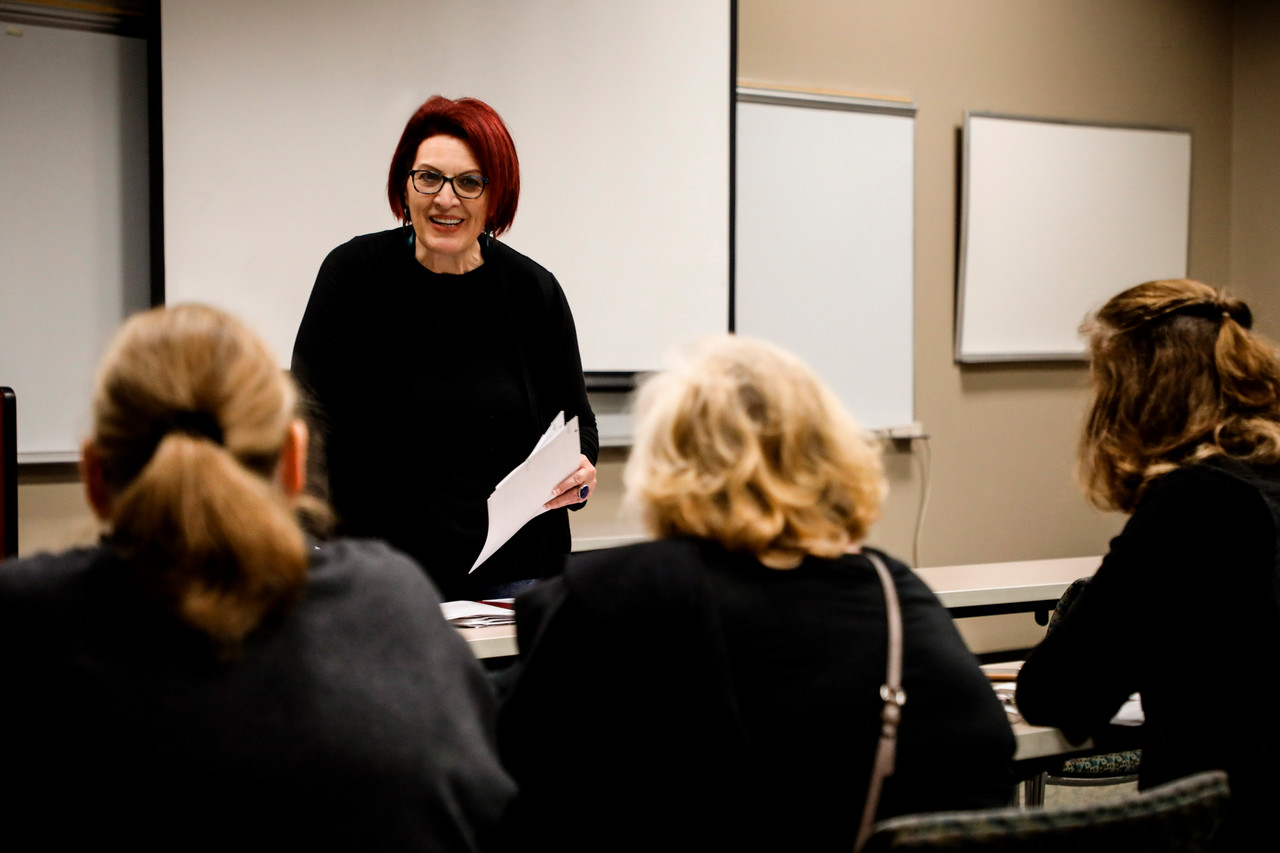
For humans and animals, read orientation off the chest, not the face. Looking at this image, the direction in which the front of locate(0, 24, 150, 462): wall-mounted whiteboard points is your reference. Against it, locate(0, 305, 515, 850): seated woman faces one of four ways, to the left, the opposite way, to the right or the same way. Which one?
the opposite way

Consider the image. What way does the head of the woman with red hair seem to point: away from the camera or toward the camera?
toward the camera

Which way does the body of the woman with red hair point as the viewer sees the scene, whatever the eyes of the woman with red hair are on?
toward the camera

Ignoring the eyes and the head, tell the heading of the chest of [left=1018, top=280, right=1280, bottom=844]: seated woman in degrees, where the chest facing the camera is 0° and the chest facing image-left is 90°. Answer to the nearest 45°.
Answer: approximately 135°

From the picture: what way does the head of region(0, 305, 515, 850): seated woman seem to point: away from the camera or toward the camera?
away from the camera

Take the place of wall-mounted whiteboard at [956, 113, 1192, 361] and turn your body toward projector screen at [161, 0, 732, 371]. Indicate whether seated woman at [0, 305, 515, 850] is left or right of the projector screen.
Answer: left

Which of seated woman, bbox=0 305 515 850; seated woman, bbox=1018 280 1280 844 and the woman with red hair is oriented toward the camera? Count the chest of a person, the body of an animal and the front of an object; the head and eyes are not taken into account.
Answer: the woman with red hair

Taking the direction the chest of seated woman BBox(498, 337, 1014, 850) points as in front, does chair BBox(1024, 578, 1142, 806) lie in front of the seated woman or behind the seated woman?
in front

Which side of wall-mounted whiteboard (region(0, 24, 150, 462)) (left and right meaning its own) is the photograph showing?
front

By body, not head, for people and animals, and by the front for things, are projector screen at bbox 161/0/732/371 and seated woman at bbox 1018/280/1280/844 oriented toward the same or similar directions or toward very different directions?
very different directions

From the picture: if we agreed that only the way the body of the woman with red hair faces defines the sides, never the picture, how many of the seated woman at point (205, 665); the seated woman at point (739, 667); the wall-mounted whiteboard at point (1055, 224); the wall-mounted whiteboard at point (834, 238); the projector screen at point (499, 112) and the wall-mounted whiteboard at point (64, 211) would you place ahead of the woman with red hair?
2

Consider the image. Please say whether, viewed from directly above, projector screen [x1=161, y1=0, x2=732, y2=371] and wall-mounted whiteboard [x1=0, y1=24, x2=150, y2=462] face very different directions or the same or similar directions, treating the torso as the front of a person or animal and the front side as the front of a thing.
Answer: same or similar directions

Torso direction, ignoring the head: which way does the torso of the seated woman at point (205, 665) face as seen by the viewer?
away from the camera

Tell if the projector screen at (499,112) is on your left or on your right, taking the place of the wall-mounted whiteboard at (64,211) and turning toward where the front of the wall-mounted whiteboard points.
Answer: on your left

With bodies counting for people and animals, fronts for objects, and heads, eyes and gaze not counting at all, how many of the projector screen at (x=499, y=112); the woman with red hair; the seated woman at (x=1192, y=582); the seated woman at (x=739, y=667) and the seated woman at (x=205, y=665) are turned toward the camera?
2

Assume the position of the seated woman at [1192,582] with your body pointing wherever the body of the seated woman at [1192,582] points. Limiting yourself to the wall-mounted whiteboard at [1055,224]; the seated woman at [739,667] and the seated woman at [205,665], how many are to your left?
2

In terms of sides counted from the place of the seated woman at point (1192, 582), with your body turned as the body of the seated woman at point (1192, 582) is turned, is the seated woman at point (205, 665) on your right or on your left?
on your left

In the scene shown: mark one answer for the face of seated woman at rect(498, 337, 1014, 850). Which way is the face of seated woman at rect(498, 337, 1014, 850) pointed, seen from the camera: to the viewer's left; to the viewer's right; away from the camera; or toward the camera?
away from the camera

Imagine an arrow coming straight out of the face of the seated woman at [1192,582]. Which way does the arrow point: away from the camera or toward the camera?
away from the camera
